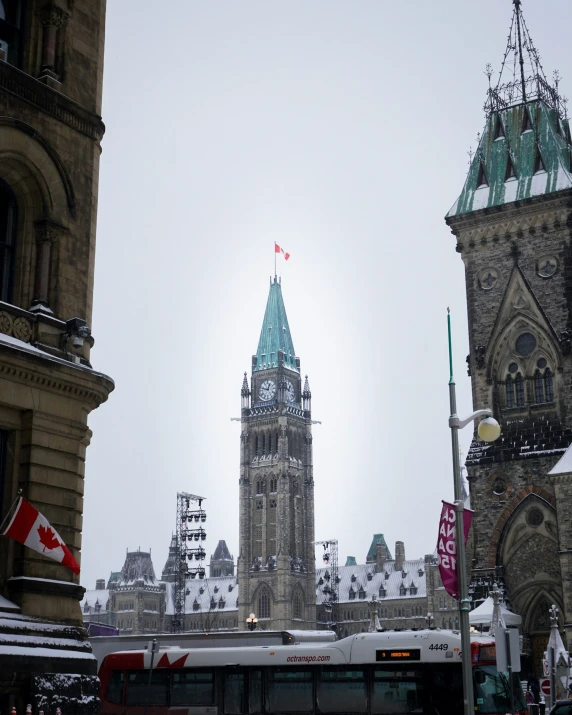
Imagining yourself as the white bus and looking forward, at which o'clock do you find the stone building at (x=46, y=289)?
The stone building is roughly at 4 o'clock from the white bus.

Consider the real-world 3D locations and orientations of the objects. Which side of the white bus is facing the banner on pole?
right

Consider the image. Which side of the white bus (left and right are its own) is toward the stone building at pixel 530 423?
left

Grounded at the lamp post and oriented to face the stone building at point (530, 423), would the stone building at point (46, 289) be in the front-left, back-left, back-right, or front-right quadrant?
back-left

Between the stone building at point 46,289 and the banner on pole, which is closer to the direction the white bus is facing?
the banner on pole

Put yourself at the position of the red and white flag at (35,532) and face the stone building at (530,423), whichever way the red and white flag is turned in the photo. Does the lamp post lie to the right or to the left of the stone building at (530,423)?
right

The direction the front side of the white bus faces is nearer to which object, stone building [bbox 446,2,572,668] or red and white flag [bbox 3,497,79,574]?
the stone building

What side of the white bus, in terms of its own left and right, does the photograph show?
right

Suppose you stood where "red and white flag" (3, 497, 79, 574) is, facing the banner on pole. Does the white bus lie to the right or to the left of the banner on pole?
left

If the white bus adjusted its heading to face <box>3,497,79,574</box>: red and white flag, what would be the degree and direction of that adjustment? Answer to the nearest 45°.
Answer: approximately 135° to its right
